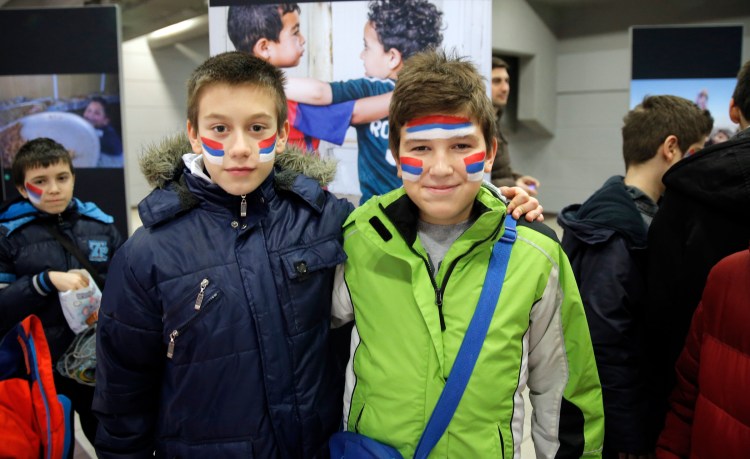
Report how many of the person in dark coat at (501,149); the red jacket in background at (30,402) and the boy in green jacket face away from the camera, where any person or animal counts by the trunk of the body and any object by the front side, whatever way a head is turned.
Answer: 0

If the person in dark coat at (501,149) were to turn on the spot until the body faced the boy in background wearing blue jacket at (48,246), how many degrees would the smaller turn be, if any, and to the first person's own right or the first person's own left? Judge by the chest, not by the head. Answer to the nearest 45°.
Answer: approximately 90° to the first person's own right

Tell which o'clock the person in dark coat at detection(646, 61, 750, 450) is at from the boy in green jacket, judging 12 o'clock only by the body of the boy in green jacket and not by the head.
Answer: The person in dark coat is roughly at 8 o'clock from the boy in green jacket.

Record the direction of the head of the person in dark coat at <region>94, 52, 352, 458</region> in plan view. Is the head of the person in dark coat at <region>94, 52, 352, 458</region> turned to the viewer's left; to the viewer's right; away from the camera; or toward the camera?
toward the camera

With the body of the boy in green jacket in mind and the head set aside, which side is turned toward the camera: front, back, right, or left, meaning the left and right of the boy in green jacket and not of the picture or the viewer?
front

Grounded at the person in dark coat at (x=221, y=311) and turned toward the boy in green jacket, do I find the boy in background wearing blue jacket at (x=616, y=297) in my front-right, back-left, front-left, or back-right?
front-left

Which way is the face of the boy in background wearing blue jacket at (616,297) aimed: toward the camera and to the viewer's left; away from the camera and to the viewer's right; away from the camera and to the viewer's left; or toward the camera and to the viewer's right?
away from the camera and to the viewer's right
